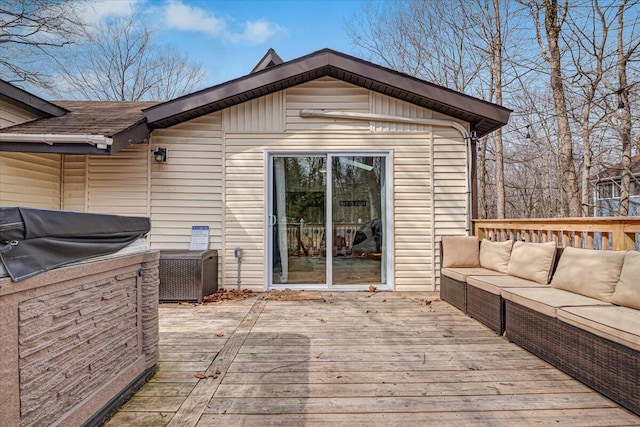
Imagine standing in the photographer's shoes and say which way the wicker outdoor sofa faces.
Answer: facing the viewer and to the left of the viewer

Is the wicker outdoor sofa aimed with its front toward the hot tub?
yes

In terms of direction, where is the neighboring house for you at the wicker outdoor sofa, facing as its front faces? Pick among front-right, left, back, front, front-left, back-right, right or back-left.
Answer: back-right

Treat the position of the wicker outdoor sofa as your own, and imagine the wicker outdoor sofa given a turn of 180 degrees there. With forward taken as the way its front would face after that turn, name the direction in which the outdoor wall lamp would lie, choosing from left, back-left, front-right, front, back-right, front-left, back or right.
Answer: back-left

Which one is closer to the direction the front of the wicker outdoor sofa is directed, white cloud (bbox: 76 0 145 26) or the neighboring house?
the white cloud

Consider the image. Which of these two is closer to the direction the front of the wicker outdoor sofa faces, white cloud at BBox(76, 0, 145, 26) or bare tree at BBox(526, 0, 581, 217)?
the white cloud

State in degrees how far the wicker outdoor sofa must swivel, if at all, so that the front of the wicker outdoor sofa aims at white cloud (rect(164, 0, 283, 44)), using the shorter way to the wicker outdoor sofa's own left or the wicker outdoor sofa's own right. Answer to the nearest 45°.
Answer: approximately 90° to the wicker outdoor sofa's own right

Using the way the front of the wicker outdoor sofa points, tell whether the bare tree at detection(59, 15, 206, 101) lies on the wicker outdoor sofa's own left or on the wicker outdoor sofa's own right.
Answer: on the wicker outdoor sofa's own right

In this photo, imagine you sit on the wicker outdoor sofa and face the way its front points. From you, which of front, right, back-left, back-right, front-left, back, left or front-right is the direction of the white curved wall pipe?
right

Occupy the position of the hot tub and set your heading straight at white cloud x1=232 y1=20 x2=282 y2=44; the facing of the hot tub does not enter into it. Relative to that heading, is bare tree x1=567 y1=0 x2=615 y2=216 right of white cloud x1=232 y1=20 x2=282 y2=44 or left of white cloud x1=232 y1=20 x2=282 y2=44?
right
